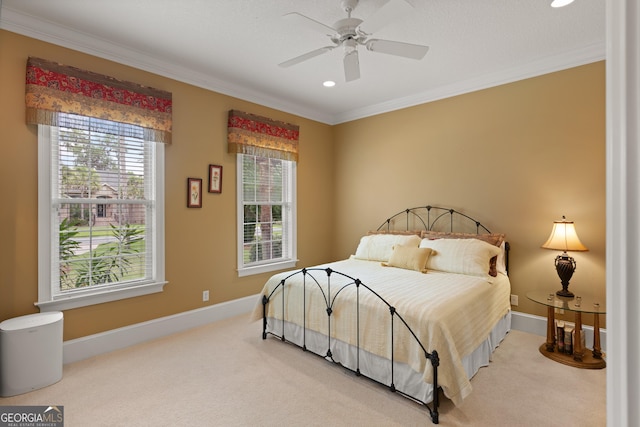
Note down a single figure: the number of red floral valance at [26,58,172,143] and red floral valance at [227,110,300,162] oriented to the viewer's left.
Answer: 0

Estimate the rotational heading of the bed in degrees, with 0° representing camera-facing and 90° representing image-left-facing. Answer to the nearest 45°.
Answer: approximately 45°

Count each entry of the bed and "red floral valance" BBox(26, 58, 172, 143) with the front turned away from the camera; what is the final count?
0

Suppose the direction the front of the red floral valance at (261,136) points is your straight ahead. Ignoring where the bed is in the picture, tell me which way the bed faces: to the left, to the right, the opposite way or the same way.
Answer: to the right

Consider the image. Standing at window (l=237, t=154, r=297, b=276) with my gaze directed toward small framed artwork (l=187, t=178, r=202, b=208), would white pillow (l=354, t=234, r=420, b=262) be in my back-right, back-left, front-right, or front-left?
back-left

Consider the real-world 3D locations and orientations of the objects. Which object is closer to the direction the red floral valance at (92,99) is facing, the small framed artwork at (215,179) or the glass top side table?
the glass top side table

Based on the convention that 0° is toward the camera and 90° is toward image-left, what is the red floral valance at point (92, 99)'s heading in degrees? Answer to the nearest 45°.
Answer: approximately 315°

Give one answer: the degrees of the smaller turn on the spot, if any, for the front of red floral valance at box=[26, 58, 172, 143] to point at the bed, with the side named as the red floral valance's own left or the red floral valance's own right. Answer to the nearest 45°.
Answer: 0° — it already faces it

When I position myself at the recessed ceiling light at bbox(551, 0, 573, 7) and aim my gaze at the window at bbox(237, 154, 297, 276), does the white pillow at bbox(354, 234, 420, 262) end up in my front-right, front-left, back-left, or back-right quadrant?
front-right

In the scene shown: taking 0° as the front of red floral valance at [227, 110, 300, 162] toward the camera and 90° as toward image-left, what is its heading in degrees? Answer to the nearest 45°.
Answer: approximately 315°

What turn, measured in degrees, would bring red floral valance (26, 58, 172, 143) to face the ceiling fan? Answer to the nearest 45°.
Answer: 0° — it already faces it

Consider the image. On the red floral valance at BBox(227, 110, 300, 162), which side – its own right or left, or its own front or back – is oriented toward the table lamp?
front

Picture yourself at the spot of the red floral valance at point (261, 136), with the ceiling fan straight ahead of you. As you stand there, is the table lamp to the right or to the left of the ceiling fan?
left

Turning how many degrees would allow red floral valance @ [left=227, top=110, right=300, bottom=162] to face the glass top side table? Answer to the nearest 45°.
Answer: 0° — it already faces it
